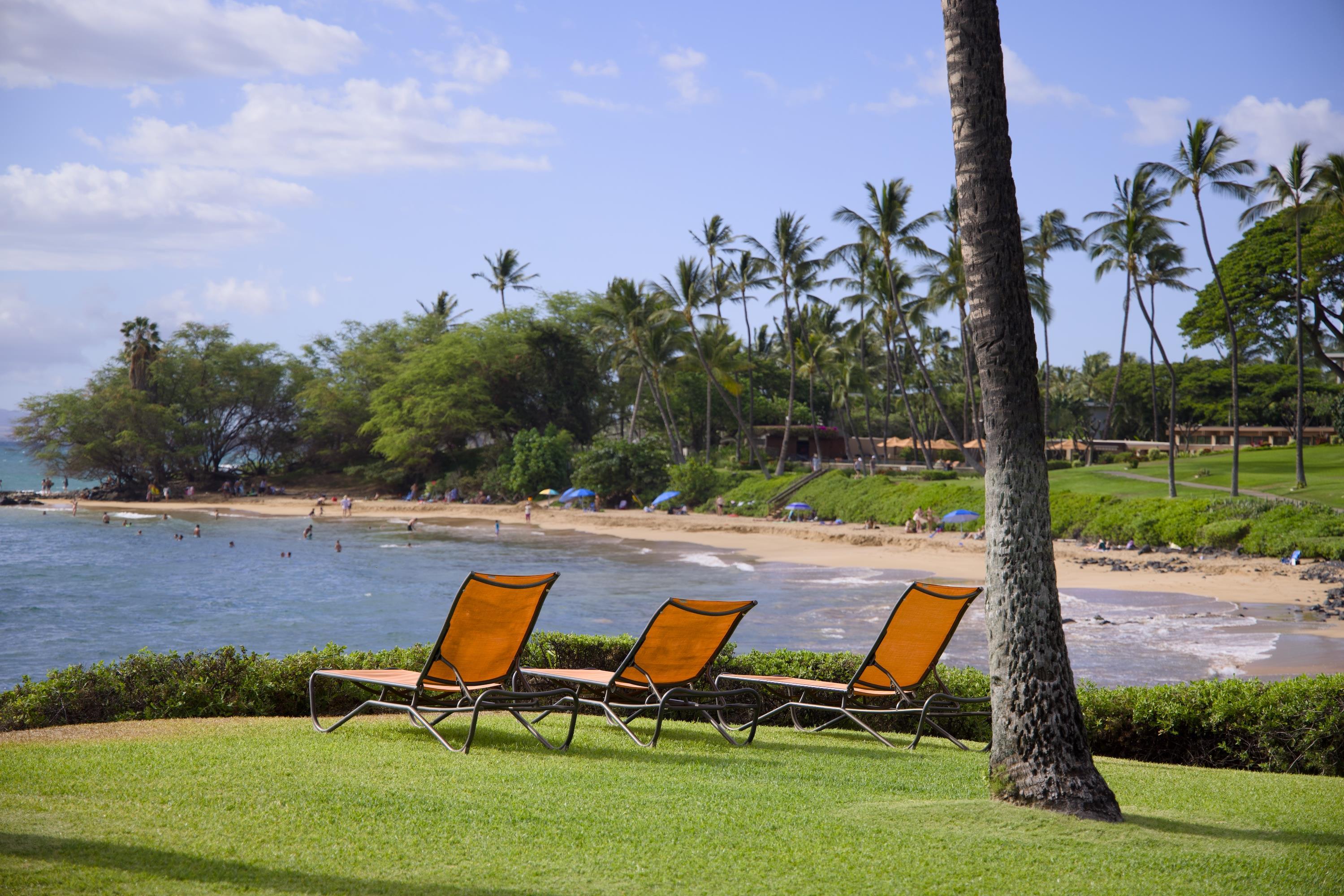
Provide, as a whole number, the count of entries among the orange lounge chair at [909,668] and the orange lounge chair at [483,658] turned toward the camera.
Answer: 0

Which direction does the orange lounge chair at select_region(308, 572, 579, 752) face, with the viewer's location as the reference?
facing away from the viewer and to the left of the viewer

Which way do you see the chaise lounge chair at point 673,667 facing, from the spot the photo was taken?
facing away from the viewer and to the left of the viewer

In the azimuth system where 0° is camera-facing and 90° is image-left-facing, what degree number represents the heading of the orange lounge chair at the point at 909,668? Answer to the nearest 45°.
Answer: approximately 135°

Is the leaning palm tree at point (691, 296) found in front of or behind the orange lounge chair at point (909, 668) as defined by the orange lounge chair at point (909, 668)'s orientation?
in front

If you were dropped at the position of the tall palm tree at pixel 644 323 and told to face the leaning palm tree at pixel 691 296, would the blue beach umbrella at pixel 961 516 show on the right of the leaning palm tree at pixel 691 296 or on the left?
right
